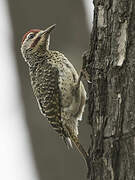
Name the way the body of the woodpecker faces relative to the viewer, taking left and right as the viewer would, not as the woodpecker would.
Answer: facing to the right of the viewer
